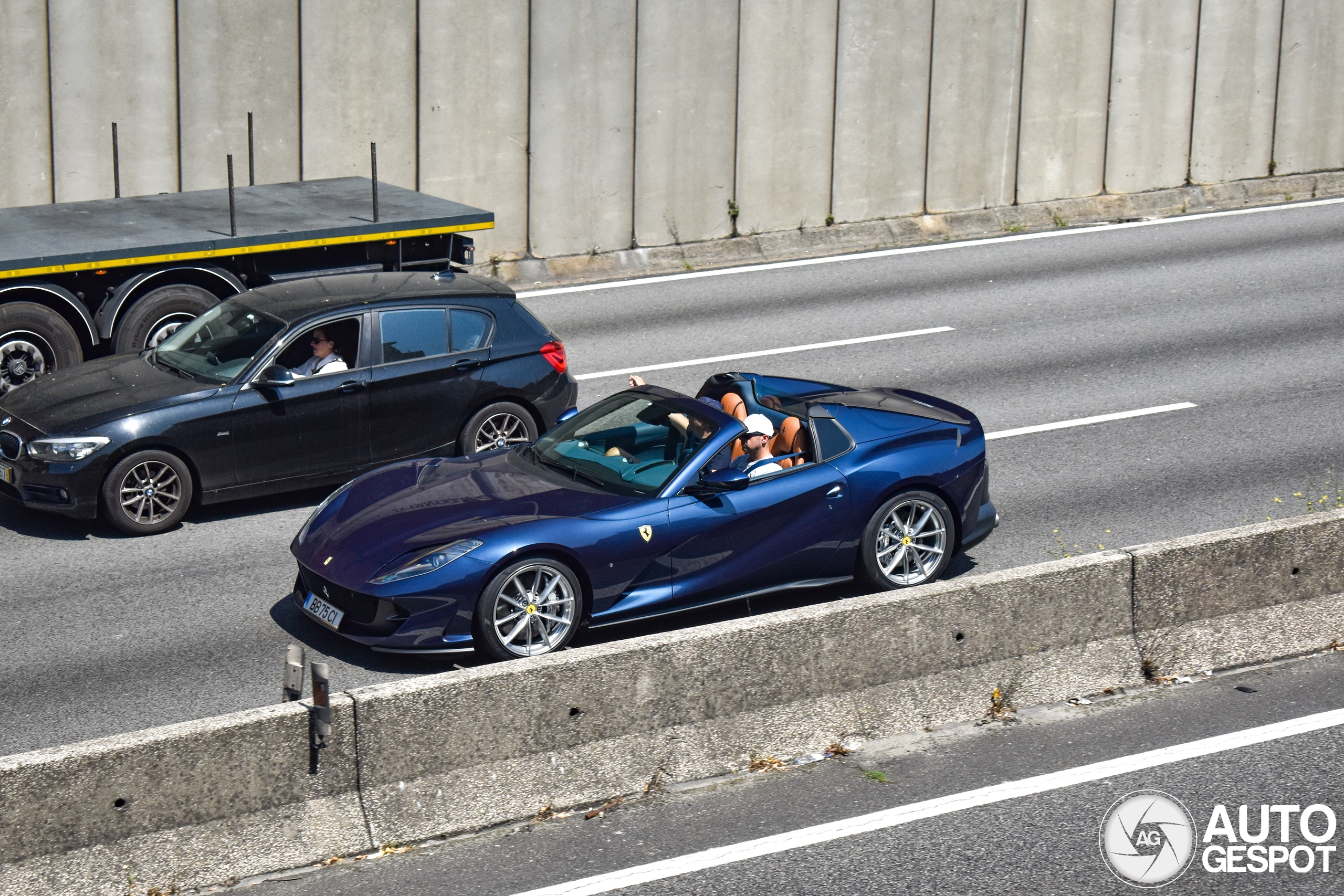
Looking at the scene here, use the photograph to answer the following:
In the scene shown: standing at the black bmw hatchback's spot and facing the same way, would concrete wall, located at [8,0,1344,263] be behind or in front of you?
behind

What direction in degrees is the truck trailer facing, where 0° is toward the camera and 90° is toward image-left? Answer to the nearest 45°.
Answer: approximately 45°

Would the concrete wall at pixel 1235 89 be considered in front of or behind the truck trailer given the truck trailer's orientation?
behind

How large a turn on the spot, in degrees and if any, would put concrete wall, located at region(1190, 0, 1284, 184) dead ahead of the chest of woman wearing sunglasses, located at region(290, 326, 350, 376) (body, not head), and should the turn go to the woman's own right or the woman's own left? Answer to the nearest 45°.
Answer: approximately 180°

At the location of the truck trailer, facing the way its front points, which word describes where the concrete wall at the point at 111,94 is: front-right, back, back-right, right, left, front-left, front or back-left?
back-right

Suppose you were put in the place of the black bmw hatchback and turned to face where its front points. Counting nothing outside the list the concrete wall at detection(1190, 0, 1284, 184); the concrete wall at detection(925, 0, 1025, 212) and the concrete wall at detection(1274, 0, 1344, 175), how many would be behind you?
3

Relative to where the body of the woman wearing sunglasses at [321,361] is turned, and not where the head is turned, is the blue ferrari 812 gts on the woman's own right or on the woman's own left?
on the woman's own left

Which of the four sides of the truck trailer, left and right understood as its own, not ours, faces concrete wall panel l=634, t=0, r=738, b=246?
back

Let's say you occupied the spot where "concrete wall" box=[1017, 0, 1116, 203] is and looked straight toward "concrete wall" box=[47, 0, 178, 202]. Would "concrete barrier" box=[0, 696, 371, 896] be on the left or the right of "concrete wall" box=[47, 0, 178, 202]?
left

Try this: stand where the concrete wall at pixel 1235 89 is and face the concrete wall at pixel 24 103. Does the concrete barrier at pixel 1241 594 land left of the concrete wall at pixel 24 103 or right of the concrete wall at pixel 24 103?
left
